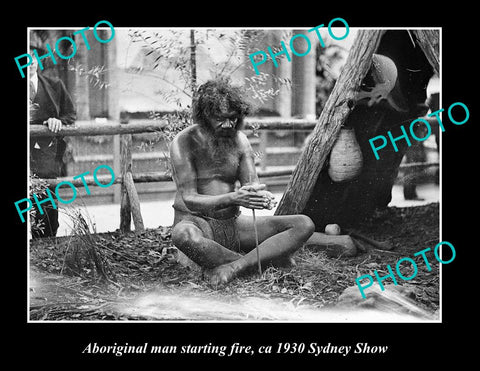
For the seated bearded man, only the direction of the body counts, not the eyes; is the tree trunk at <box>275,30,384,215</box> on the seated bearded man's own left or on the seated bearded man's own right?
on the seated bearded man's own left

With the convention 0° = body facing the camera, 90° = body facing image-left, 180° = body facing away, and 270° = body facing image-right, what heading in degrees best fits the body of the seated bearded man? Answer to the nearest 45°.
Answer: approximately 315°

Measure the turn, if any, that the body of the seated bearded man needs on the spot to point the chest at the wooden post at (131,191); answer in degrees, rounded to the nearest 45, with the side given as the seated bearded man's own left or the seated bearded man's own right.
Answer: approximately 135° to the seated bearded man's own right

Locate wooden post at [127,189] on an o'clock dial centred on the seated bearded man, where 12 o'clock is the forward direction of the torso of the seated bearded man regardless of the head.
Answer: The wooden post is roughly at 5 o'clock from the seated bearded man.

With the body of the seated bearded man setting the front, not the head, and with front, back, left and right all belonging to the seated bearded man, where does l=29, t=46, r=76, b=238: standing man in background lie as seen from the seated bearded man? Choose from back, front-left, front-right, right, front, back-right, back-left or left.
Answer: back-right
